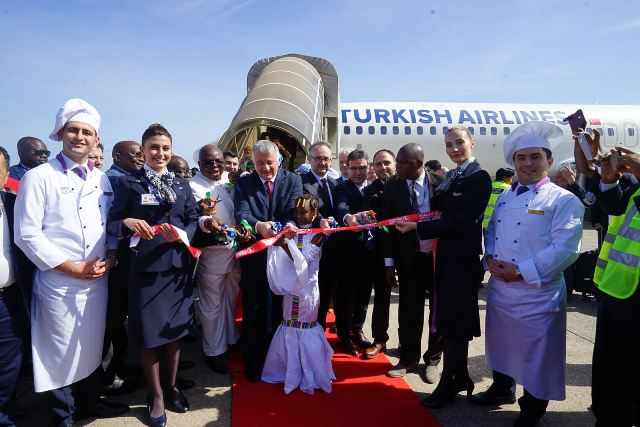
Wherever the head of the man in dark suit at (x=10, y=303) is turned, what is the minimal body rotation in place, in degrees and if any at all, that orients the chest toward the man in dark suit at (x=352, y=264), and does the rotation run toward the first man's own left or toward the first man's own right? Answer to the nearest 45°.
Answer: approximately 90° to the first man's own left

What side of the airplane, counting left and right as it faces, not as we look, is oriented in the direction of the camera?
left

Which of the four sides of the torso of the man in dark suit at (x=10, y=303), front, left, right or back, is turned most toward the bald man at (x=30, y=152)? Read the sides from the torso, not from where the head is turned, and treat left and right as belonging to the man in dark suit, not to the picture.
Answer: back

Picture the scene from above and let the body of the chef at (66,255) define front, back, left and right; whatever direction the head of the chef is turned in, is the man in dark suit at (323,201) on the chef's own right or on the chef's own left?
on the chef's own left

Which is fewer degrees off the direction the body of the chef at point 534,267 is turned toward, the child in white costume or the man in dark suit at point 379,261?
the child in white costume

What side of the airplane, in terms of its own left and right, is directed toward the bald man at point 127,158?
left

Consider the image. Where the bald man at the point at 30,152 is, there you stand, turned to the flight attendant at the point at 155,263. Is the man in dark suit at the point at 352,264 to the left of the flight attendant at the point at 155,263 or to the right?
left
